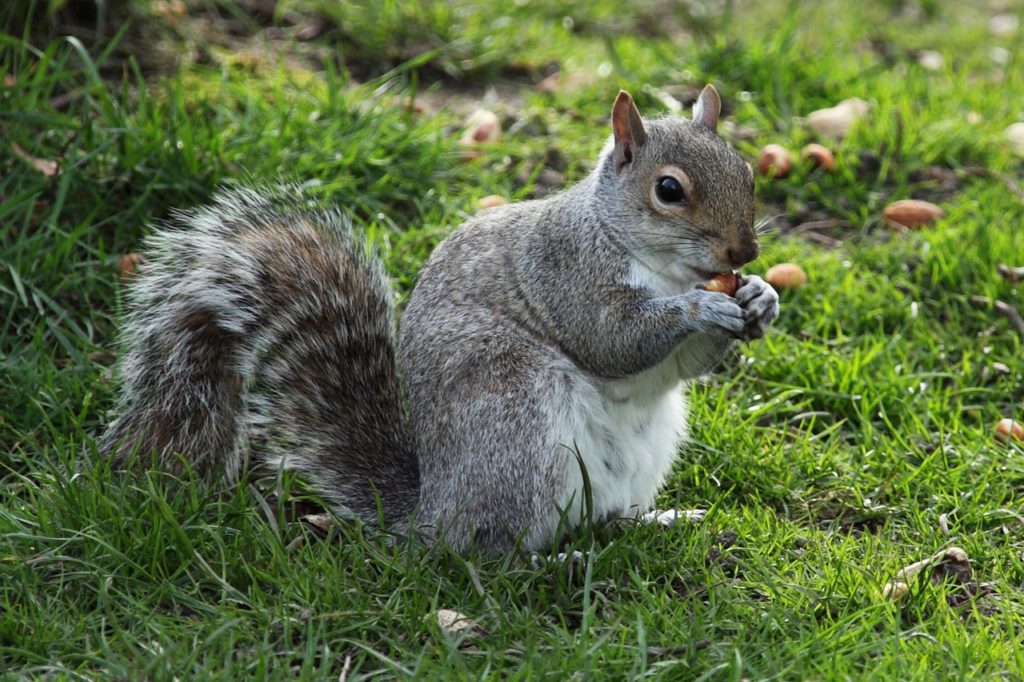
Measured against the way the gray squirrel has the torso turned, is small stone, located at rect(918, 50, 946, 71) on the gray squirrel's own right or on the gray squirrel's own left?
on the gray squirrel's own left

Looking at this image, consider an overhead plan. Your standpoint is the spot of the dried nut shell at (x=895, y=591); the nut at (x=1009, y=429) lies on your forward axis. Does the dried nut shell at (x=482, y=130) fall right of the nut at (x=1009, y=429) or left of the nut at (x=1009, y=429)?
left

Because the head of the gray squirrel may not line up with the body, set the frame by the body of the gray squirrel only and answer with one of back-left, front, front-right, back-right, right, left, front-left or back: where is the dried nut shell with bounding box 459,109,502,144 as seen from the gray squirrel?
left

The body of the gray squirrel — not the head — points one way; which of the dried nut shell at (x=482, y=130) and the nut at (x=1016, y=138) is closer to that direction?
the nut

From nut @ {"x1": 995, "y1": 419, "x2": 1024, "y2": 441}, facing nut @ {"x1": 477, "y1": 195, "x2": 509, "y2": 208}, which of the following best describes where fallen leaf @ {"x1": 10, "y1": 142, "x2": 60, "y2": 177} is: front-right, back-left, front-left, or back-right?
front-left

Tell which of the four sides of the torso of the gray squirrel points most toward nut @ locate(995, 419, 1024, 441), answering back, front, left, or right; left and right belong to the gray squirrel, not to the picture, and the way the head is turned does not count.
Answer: front

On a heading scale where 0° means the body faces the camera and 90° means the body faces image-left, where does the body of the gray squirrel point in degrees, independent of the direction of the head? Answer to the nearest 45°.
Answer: approximately 270°

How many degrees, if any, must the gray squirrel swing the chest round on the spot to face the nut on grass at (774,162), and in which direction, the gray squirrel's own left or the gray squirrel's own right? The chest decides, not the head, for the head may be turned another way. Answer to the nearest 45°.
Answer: approximately 45° to the gray squirrel's own left

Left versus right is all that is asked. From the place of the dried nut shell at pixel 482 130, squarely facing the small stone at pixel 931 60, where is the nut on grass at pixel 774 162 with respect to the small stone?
right

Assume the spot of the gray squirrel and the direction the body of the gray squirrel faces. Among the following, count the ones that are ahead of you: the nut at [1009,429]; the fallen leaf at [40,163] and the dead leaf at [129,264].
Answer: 1

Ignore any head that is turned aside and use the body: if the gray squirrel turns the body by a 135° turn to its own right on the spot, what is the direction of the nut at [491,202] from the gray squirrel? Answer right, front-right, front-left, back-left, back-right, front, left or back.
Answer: back-right

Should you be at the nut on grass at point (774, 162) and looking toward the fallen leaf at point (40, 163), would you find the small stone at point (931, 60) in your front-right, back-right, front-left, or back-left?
back-right

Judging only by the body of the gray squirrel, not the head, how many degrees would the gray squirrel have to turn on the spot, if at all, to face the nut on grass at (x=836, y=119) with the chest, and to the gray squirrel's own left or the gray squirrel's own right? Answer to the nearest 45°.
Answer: approximately 45° to the gray squirrel's own left

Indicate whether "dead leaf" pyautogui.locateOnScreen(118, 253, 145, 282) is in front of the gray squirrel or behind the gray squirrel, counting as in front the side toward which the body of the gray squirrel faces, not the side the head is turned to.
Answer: behind

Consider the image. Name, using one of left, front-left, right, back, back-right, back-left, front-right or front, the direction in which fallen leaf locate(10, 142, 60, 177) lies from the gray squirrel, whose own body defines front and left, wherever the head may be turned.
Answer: back-left

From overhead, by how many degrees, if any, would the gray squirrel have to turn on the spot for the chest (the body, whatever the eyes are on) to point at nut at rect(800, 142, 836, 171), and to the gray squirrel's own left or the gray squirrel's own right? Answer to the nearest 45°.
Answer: approximately 45° to the gray squirrel's own left
